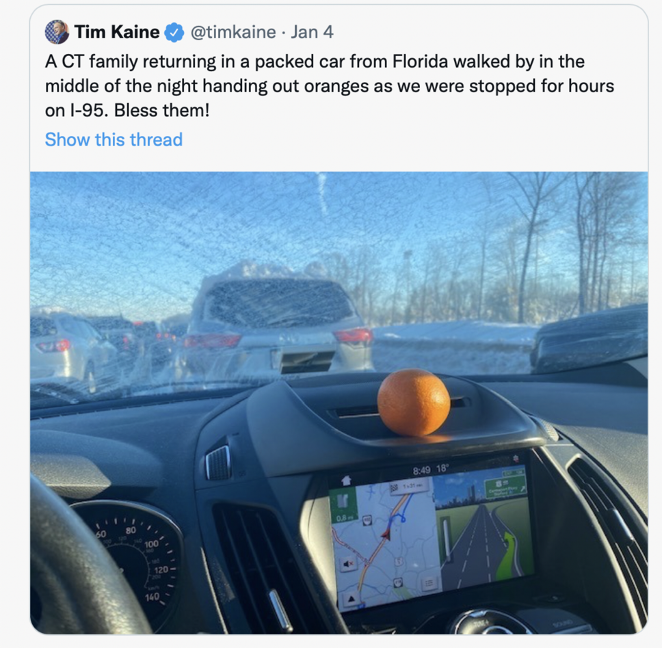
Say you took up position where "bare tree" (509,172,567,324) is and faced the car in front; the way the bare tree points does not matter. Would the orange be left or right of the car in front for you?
left

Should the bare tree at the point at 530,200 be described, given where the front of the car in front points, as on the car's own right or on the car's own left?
on the car's own right

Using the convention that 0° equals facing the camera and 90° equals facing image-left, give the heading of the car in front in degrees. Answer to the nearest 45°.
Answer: approximately 180°

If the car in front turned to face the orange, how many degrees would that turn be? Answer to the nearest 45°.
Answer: approximately 135° to its right

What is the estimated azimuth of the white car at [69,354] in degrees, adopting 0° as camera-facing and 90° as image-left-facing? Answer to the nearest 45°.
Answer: approximately 225°
